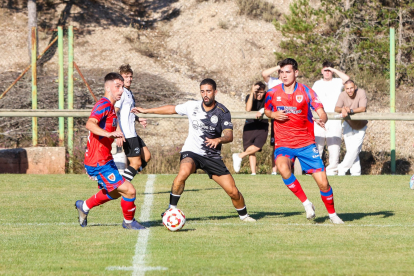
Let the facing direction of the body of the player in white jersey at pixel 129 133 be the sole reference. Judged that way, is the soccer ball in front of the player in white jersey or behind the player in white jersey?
in front

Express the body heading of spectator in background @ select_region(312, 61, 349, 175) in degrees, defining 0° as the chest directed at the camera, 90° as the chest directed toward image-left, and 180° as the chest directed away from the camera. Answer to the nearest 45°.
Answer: approximately 0°

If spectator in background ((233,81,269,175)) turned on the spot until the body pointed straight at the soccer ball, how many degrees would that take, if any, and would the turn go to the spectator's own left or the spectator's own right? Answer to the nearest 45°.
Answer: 0° — they already face it

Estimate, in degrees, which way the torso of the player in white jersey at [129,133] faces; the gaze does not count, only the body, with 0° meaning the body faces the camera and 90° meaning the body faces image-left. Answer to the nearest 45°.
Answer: approximately 315°

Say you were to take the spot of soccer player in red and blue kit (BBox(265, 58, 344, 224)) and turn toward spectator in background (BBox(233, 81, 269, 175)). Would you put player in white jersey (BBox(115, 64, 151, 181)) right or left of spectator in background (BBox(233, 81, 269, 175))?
left

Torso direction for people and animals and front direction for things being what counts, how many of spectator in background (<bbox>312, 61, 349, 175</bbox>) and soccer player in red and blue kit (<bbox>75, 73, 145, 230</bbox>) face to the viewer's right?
1

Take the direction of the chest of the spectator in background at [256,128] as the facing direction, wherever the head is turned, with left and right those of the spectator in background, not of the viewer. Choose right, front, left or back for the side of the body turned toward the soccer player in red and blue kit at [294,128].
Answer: front

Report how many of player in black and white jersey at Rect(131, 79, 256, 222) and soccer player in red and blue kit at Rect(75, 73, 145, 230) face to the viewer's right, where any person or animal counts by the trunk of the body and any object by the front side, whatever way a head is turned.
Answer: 1

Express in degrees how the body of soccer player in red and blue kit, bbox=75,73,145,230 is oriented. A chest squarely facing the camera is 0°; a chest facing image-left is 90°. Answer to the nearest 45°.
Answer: approximately 270°

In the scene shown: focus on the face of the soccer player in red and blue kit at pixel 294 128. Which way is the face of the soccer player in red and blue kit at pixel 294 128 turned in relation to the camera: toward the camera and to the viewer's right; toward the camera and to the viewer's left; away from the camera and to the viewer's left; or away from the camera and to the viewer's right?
toward the camera and to the viewer's left

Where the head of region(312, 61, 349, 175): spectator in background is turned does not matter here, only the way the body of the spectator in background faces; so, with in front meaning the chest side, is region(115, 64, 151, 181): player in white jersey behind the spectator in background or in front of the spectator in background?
in front
